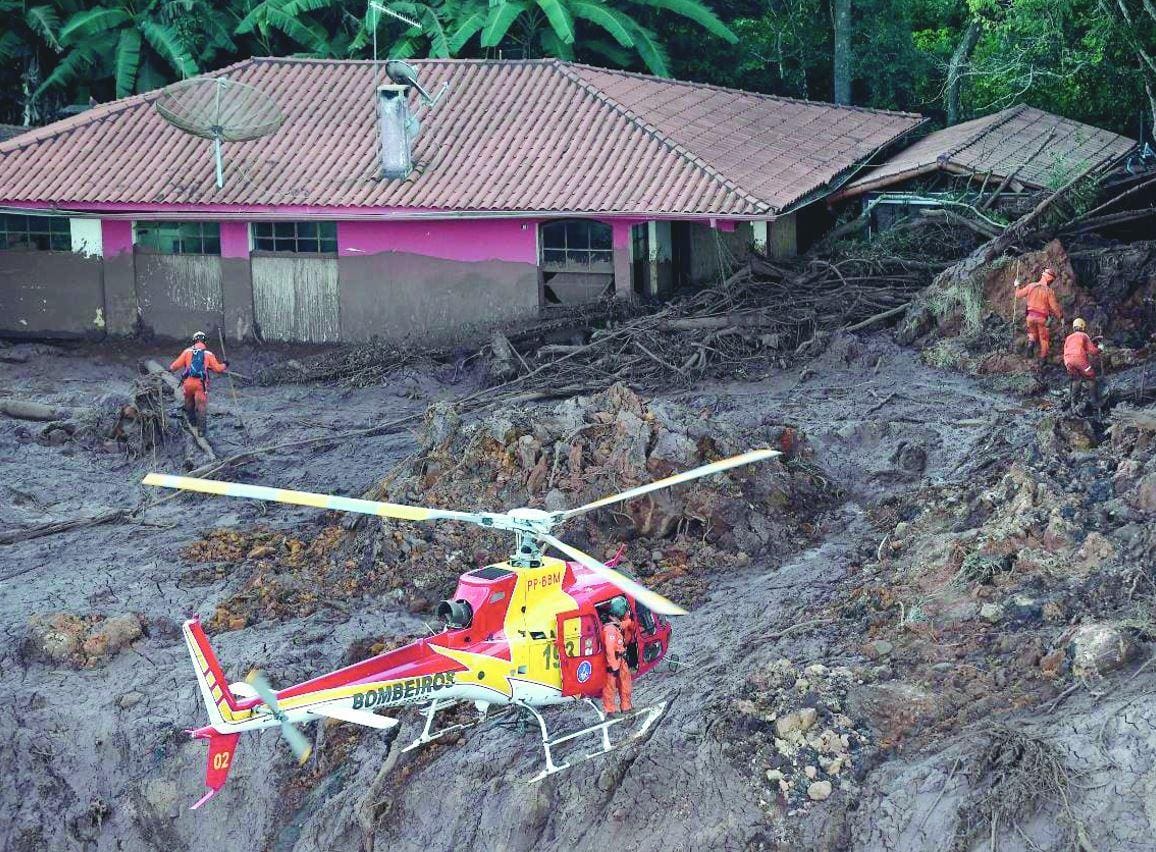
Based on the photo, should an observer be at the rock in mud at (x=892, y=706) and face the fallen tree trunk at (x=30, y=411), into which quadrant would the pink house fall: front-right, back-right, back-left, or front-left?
front-right

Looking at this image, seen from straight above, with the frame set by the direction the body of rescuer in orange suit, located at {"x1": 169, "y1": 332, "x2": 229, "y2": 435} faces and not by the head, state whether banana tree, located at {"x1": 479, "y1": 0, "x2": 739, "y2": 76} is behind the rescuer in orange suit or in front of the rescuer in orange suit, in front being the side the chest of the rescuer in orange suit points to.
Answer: in front

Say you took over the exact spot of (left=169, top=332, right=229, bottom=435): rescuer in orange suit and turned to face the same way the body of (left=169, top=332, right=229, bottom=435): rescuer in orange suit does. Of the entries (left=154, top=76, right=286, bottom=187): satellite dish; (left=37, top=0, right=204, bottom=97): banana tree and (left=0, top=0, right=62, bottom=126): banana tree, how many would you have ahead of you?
3

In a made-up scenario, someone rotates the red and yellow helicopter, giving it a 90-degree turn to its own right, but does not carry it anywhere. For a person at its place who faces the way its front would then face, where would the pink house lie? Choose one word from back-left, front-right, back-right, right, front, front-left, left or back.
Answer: back-left

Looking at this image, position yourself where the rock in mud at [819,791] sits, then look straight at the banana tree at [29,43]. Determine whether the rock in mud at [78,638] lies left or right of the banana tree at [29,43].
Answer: left

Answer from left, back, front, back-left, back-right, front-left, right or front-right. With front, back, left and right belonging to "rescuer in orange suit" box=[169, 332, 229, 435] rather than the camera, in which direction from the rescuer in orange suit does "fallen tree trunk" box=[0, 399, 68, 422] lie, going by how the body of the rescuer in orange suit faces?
front-left

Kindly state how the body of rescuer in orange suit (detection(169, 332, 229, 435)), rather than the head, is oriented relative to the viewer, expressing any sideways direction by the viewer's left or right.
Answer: facing away from the viewer

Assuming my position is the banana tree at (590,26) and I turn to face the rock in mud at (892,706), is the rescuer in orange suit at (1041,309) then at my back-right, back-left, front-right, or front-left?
front-left

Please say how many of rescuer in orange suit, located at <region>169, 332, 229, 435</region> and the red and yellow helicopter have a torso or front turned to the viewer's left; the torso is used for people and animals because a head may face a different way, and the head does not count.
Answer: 0

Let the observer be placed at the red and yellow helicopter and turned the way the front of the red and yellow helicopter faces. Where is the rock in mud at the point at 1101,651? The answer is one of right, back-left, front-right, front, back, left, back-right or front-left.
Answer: front-right

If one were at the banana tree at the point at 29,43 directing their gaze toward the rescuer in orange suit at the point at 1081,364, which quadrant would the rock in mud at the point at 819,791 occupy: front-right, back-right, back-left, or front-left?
front-right

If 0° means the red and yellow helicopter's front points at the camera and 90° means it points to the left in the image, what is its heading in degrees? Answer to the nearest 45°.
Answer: approximately 225°

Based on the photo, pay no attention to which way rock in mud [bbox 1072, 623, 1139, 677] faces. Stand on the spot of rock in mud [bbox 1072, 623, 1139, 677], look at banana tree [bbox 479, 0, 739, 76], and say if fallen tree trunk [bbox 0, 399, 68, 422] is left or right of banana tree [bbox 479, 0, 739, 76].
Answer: left

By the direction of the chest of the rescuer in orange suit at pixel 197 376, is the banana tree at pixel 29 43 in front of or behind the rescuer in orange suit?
in front

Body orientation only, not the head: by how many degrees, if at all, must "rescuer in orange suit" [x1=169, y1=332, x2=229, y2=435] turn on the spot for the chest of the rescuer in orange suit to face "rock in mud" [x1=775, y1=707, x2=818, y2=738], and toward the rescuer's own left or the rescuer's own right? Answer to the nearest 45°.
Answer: approximately 135° to the rescuer's own right

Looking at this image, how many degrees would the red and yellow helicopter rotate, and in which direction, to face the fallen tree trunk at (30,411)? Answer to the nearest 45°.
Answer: approximately 90° to its left

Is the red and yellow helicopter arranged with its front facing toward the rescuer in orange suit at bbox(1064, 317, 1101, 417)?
yes

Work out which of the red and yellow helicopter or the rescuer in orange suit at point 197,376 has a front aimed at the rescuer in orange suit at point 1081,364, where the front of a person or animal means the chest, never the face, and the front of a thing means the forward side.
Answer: the red and yellow helicopter
